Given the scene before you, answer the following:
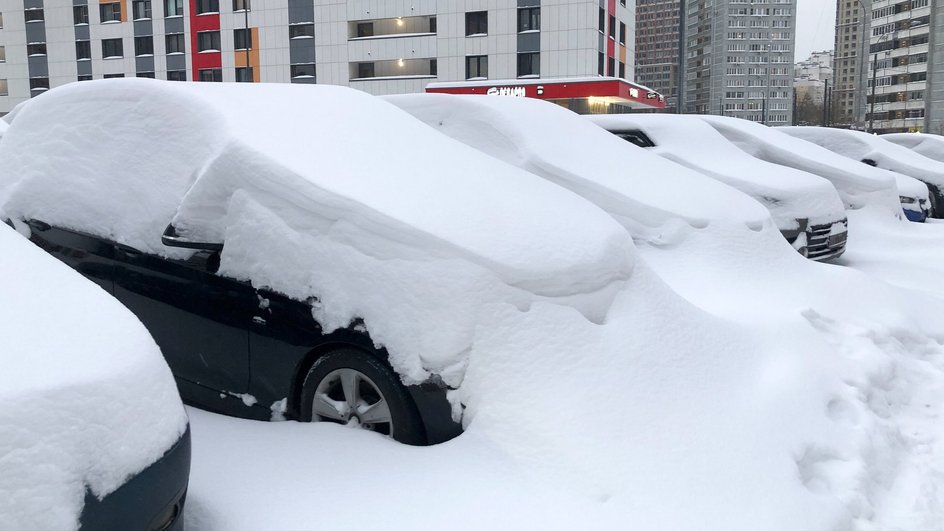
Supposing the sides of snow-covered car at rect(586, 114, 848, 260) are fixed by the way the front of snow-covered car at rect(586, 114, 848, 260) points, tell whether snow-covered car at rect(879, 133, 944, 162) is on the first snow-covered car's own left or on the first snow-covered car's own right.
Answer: on the first snow-covered car's own left

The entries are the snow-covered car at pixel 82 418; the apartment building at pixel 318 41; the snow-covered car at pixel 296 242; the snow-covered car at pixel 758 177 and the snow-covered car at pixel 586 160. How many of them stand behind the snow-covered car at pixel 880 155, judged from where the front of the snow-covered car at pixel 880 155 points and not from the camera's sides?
1

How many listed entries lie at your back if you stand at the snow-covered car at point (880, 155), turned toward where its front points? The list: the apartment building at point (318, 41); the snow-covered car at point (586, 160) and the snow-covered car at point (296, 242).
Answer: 1

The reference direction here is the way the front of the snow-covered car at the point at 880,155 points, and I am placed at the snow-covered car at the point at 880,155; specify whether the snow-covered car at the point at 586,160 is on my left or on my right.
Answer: on my right

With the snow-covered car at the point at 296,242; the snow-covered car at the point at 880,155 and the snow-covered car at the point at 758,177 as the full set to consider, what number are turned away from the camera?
0

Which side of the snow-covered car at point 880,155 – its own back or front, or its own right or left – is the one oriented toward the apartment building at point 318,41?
back

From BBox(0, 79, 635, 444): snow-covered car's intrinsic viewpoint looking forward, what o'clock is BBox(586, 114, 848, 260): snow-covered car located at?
BBox(586, 114, 848, 260): snow-covered car is roughly at 9 o'clock from BBox(0, 79, 635, 444): snow-covered car.

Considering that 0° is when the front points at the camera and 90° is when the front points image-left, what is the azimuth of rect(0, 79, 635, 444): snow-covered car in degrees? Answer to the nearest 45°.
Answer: approximately 315°

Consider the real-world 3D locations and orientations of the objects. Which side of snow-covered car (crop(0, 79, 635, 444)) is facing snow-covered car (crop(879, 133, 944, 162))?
left

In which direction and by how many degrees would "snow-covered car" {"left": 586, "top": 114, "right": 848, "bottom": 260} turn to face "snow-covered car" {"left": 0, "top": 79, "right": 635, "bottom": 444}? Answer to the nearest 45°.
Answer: approximately 45° to its right

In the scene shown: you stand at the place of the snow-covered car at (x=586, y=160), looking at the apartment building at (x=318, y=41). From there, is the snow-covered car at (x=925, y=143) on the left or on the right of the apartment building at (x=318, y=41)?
right

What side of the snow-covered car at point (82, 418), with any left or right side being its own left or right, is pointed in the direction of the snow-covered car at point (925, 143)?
left

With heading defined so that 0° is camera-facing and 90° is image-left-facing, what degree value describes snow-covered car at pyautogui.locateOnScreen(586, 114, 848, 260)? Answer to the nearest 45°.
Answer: approximately 315°

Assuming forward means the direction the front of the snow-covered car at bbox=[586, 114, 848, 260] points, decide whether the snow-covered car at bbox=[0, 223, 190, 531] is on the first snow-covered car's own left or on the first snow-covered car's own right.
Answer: on the first snow-covered car's own right
